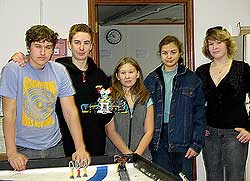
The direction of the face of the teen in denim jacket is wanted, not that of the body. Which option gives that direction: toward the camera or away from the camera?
toward the camera

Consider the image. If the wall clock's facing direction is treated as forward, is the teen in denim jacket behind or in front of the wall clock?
in front

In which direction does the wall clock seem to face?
toward the camera
